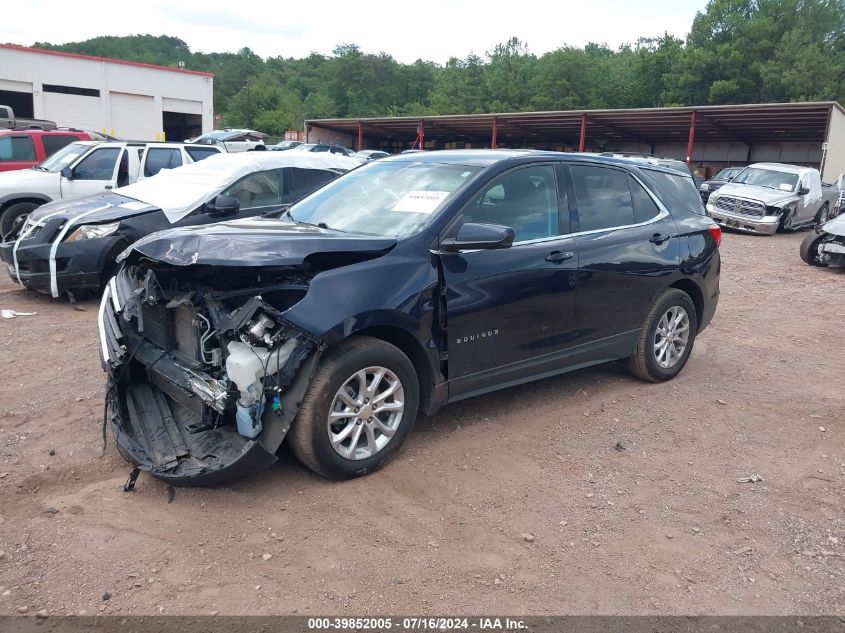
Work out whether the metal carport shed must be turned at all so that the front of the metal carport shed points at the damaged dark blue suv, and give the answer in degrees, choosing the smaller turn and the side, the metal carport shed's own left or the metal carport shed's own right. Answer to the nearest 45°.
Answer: approximately 45° to the metal carport shed's own left

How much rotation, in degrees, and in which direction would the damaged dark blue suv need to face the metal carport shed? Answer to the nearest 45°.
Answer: approximately 135° to its right

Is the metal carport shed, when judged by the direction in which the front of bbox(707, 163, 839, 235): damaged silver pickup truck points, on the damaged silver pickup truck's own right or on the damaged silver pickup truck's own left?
on the damaged silver pickup truck's own right

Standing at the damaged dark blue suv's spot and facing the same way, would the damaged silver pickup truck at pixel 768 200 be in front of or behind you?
behind

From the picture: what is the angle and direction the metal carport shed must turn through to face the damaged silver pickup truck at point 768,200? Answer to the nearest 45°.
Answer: approximately 45° to its left

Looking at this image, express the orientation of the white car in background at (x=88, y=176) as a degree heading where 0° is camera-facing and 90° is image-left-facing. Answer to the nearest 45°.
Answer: approximately 45°
